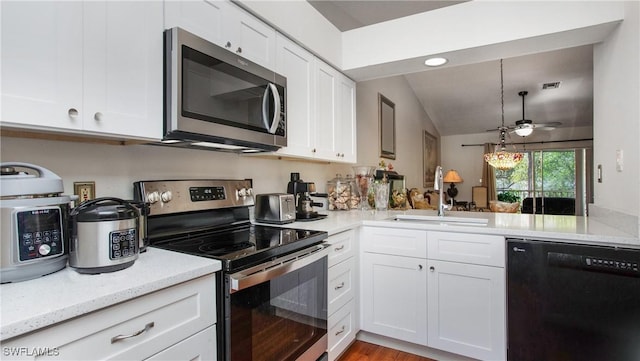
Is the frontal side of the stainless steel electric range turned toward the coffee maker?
no

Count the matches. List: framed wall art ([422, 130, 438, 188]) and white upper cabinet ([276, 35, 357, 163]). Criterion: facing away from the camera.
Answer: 0

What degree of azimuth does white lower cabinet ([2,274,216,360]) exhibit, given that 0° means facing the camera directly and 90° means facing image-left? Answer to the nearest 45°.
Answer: approximately 315°

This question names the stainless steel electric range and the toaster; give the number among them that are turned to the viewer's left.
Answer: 0

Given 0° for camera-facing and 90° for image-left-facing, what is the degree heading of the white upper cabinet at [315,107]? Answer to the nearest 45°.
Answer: approximately 315°

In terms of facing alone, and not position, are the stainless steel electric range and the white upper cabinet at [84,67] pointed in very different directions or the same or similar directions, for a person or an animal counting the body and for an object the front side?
same or similar directions

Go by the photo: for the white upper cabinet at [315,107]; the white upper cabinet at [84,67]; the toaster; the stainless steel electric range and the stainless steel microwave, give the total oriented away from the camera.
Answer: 0

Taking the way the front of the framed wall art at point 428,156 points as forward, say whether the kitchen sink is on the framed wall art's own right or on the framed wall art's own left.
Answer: on the framed wall art's own right

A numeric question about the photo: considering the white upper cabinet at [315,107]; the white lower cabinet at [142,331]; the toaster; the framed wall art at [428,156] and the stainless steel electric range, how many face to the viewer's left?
0

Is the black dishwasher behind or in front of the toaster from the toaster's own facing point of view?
in front

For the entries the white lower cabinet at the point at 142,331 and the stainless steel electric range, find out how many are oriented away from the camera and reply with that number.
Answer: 0

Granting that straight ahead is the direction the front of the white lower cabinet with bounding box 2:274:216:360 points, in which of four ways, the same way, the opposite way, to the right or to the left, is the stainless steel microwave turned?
the same way

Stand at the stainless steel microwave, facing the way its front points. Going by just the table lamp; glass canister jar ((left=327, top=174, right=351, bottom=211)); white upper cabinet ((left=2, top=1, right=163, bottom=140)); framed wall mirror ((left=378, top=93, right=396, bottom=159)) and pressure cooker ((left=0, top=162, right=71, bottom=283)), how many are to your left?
3
